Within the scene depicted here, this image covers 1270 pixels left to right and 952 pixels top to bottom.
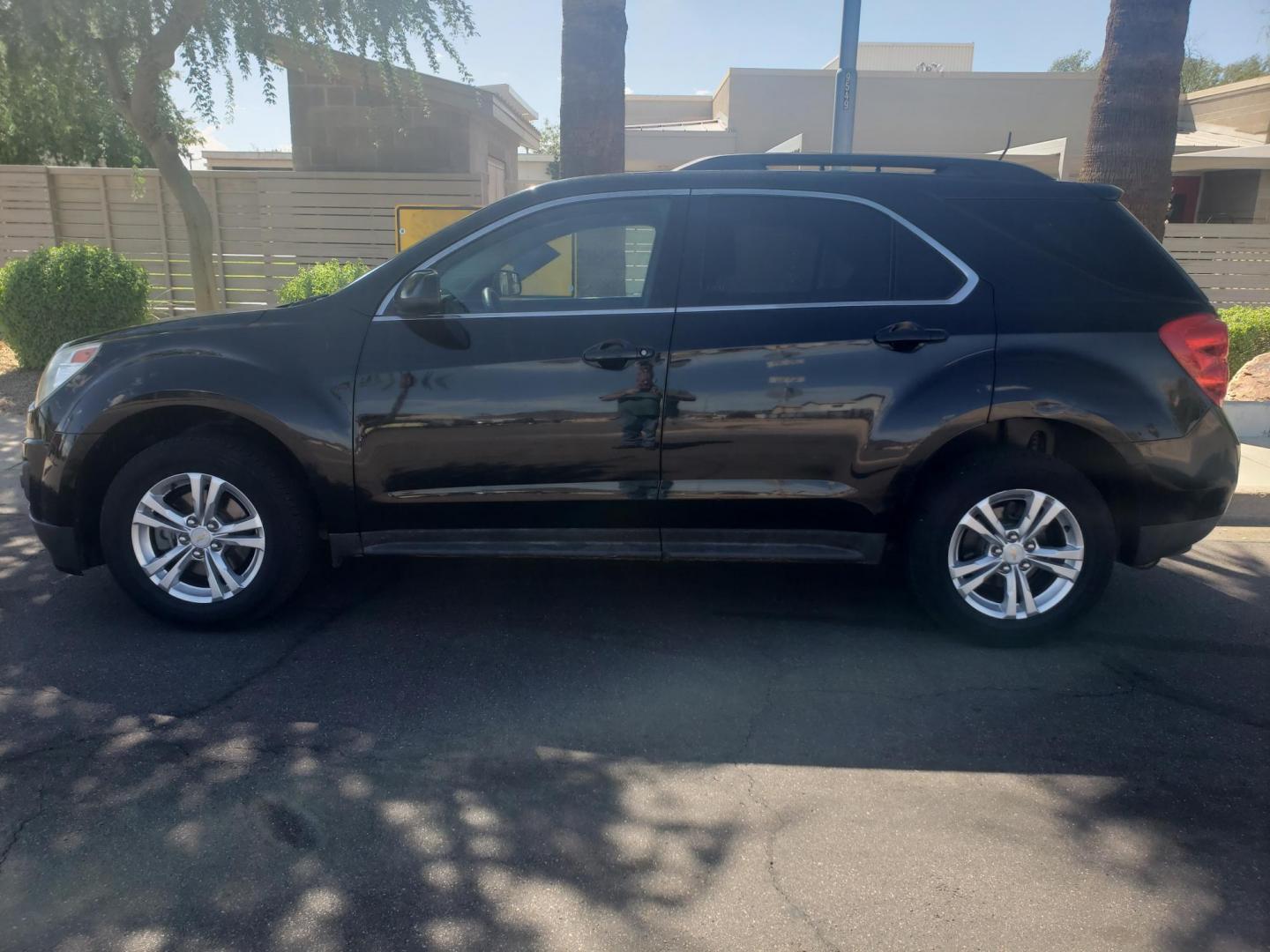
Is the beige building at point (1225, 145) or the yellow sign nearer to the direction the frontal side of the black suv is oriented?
the yellow sign

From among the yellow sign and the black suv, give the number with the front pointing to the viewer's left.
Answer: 1

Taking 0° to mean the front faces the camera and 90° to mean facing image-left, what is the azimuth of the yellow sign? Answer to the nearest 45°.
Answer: approximately 0°

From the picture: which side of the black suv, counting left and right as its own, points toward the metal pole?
right

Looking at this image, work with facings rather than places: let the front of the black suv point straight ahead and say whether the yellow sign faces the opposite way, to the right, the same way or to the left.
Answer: to the left

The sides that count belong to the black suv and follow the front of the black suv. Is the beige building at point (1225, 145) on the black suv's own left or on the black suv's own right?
on the black suv's own right

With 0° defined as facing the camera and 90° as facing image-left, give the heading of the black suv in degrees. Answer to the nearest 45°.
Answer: approximately 90°

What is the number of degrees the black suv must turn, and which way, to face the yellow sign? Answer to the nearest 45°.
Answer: approximately 45° to its right

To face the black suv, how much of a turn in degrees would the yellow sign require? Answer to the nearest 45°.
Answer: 0° — it already faces it

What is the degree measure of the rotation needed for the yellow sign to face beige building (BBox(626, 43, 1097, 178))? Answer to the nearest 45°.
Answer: approximately 135° to its left

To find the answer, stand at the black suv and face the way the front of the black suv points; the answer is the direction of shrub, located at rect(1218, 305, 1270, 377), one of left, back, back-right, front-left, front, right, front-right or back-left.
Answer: back-right
